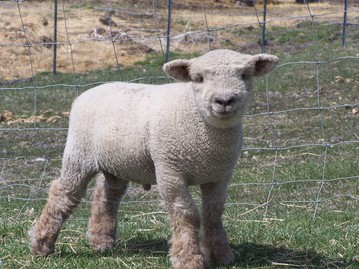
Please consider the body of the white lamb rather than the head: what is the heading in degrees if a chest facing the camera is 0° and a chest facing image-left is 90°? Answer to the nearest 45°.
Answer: approximately 315°

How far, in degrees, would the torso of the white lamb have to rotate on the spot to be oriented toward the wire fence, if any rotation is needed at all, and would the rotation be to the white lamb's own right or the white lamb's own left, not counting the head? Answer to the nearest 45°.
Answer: approximately 135° to the white lamb's own left
